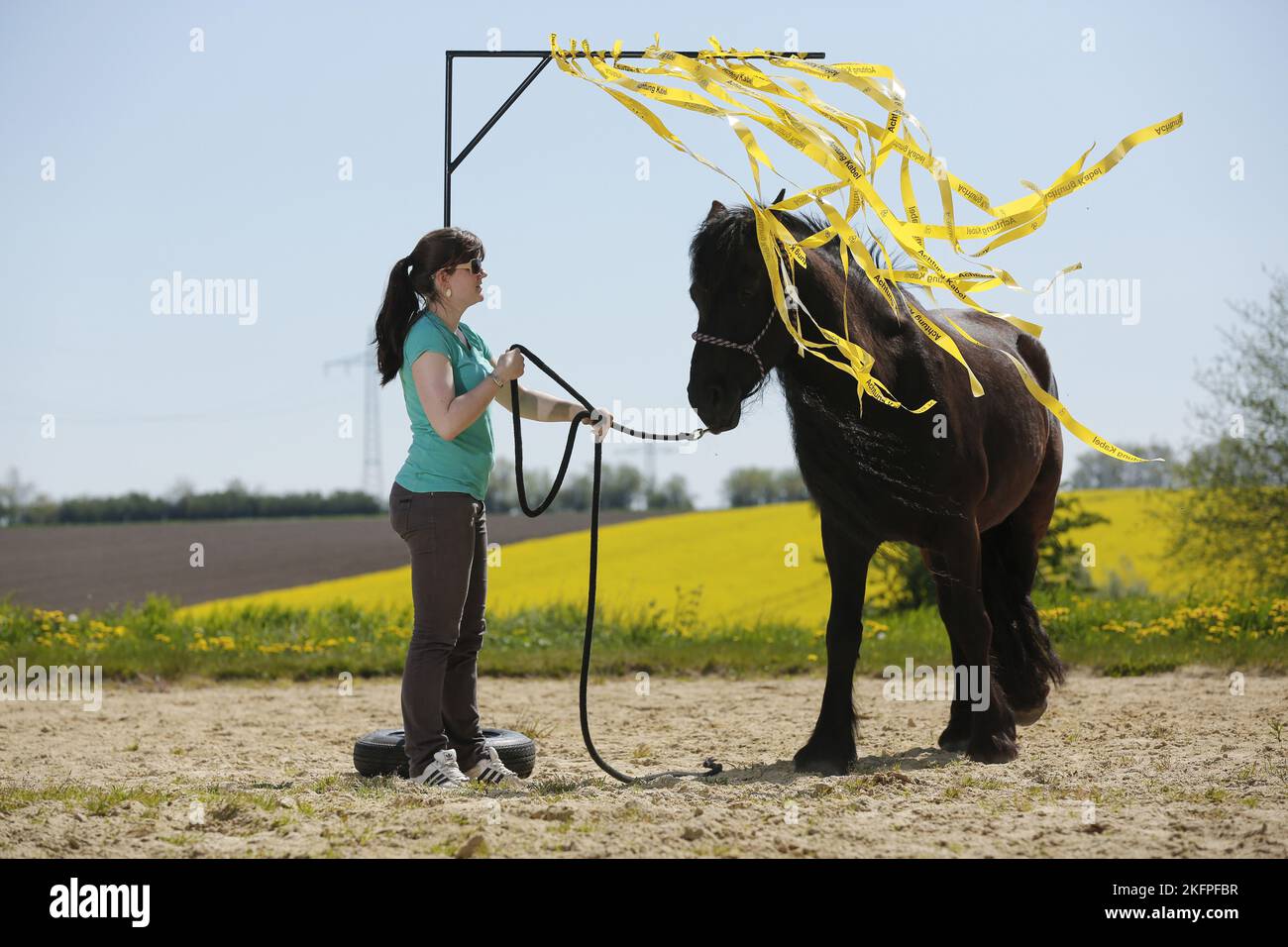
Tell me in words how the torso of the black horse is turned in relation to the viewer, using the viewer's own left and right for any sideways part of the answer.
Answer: facing the viewer and to the left of the viewer

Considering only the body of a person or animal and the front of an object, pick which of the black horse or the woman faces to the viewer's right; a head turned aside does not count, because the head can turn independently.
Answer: the woman

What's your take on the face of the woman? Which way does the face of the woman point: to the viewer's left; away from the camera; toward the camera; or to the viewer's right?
to the viewer's right

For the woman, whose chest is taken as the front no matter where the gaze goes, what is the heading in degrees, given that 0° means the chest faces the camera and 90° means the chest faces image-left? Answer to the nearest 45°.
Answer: approximately 270°

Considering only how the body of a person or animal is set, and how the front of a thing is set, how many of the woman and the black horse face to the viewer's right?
1

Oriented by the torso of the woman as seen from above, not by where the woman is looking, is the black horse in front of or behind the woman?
in front

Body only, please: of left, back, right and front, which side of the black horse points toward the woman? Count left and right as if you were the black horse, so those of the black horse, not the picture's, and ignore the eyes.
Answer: front
